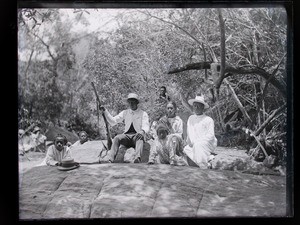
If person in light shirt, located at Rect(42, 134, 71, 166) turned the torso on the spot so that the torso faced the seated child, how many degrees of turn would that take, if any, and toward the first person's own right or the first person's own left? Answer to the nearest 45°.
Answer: approximately 90° to the first person's own left

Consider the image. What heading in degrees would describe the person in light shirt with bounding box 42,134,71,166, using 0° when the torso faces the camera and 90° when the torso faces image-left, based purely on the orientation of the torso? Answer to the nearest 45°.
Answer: approximately 0°

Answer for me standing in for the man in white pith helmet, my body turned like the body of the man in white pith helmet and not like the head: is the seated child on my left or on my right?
on my left

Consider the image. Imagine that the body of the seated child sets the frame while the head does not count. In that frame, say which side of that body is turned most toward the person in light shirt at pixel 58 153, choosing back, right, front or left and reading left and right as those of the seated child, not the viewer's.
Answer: right

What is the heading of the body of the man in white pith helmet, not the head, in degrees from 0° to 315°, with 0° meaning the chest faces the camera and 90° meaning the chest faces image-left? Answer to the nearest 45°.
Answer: approximately 0°

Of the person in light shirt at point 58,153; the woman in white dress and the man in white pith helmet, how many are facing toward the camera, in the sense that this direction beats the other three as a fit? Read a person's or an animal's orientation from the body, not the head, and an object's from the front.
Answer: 3

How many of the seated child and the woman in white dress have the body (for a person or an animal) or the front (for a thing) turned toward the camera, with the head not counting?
2

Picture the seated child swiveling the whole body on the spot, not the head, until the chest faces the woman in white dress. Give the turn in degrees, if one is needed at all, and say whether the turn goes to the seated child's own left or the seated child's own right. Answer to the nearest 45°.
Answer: approximately 90° to the seated child's own left
